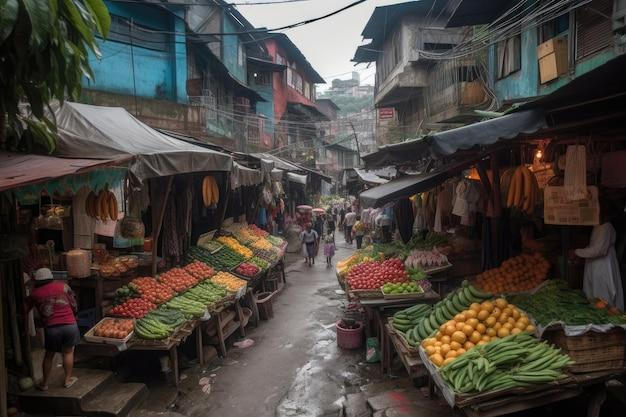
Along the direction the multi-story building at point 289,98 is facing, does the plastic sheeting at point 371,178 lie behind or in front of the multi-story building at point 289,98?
in front

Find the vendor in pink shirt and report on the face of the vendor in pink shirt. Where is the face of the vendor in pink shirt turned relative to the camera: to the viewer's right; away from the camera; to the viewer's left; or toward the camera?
away from the camera

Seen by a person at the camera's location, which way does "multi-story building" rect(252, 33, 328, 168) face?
facing the viewer and to the right of the viewer

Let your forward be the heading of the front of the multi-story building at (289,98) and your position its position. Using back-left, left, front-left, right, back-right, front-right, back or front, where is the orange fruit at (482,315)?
front-right

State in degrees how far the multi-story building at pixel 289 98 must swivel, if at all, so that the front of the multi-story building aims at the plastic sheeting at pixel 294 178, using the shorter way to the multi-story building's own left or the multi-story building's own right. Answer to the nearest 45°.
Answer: approximately 45° to the multi-story building's own right
